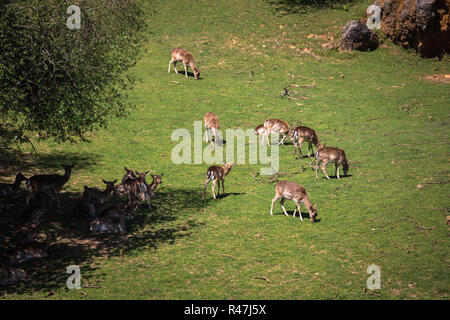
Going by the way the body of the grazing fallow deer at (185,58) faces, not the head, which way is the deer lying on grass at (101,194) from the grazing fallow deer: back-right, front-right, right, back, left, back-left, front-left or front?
front-right

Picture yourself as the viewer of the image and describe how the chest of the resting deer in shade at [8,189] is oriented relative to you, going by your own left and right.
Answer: facing to the right of the viewer

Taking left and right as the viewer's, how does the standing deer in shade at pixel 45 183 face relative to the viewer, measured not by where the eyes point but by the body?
facing to the right of the viewer

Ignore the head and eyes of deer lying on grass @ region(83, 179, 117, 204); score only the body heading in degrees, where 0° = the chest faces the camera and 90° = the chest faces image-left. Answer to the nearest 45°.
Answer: approximately 270°

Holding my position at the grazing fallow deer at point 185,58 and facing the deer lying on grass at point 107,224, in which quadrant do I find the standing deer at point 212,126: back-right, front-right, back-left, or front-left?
front-left

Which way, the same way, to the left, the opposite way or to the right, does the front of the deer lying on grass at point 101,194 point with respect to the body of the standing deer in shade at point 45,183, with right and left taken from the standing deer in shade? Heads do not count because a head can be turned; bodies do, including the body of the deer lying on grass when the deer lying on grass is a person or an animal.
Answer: the same way

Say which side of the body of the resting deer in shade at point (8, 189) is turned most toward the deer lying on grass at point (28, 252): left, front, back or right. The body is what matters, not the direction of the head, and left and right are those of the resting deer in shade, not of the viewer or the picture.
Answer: right

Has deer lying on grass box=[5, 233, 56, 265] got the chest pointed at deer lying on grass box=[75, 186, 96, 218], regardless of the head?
no

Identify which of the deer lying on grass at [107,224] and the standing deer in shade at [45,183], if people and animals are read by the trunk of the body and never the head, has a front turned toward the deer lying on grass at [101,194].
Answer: the standing deer in shade

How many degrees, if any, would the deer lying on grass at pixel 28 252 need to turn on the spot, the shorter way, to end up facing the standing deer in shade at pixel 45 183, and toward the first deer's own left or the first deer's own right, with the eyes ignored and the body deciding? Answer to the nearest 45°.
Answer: approximately 90° to the first deer's own left

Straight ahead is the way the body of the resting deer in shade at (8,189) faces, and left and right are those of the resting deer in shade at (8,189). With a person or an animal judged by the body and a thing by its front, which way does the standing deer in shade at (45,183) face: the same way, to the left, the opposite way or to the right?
the same way

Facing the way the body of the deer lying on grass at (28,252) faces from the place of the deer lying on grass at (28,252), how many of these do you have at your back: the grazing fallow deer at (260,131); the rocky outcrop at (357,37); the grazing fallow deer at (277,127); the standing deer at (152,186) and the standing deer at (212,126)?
0

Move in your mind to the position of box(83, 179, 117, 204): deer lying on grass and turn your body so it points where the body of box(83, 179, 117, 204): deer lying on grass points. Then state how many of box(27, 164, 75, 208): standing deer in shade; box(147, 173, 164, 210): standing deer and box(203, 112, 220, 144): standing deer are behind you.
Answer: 1
